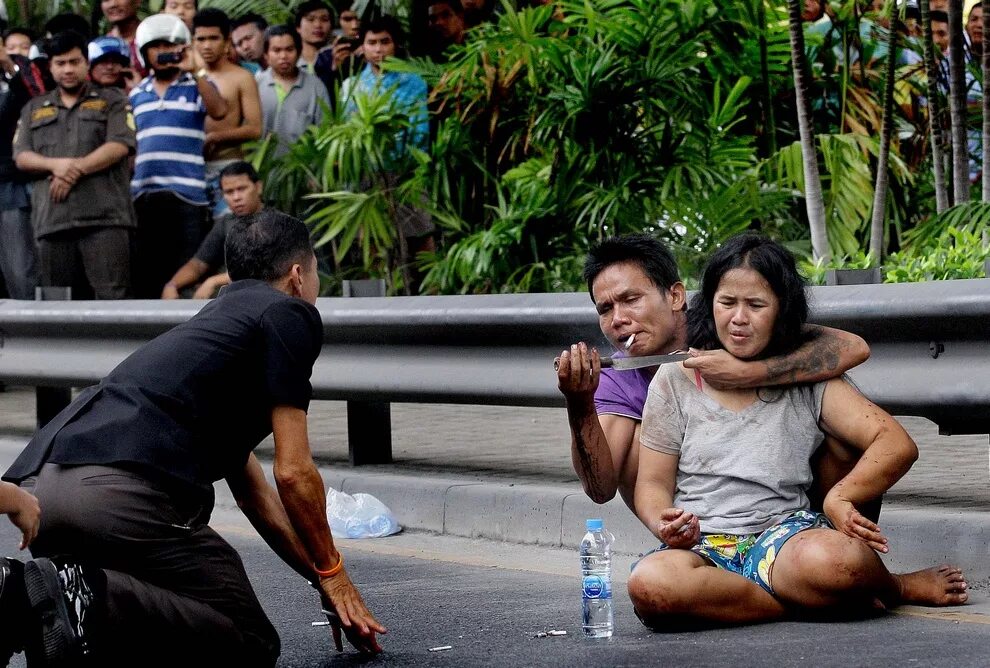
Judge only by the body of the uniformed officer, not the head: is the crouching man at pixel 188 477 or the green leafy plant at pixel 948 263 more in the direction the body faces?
the crouching man

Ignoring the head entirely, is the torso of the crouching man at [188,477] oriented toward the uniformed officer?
no

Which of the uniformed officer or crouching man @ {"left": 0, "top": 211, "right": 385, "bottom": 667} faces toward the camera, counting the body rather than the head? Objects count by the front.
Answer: the uniformed officer

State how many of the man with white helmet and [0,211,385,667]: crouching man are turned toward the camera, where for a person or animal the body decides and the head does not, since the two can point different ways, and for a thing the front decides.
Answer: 1

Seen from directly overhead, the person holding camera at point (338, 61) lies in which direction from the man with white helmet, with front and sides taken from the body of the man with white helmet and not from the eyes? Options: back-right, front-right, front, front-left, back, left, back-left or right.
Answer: back-left

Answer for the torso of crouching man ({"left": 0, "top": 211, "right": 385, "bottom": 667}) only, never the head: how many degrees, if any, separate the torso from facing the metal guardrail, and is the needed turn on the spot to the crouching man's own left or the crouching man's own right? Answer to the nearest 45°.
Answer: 0° — they already face it

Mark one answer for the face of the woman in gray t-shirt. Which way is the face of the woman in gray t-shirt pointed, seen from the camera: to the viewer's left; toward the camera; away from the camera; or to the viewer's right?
toward the camera

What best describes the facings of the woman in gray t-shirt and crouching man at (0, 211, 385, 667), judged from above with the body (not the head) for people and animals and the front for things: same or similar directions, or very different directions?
very different directions

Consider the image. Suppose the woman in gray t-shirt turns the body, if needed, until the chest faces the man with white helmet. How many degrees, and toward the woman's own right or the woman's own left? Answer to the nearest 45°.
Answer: approximately 135° to the woman's own right

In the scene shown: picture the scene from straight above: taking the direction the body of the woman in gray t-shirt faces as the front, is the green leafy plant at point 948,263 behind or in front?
behind

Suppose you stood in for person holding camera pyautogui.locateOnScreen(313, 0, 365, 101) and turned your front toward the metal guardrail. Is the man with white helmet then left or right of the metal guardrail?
right

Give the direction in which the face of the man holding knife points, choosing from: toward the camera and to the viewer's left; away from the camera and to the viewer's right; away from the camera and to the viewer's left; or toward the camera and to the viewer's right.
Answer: toward the camera and to the viewer's left

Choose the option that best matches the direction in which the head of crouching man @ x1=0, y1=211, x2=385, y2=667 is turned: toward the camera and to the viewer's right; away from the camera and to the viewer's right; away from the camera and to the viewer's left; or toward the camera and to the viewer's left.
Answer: away from the camera and to the viewer's right

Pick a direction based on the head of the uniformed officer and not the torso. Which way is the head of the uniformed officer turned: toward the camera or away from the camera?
toward the camera

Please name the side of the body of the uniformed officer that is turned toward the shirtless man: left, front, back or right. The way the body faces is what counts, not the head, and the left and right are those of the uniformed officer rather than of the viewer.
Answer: left

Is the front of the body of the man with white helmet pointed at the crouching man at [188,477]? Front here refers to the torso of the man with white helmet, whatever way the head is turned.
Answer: yes

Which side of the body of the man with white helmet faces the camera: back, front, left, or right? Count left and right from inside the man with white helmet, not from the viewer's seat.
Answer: front

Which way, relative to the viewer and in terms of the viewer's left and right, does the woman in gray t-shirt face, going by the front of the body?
facing the viewer
